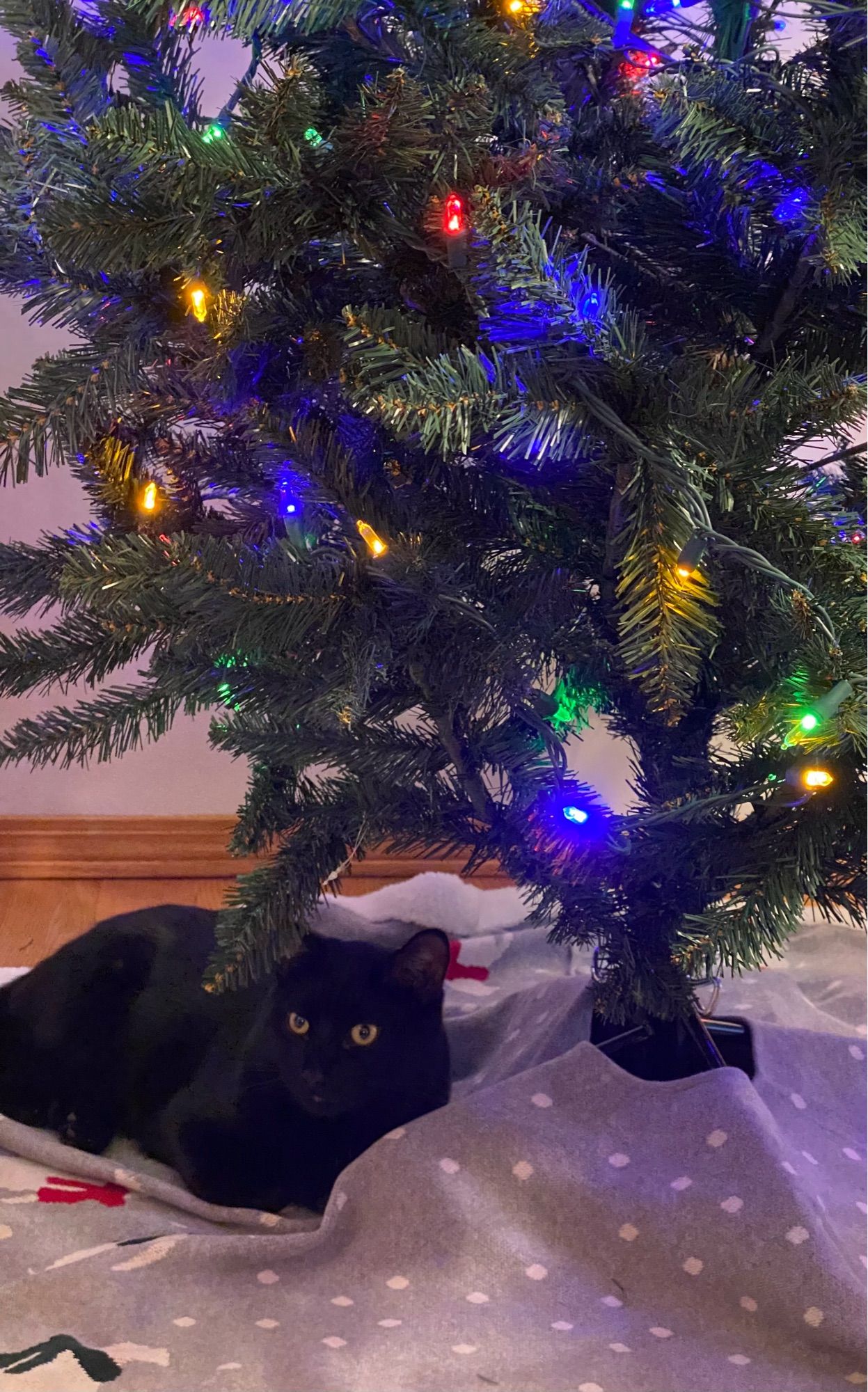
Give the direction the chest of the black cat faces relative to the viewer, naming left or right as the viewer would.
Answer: facing the viewer and to the right of the viewer
